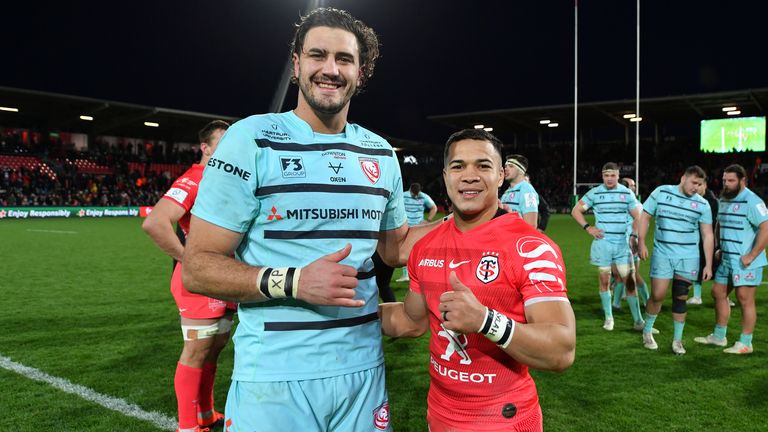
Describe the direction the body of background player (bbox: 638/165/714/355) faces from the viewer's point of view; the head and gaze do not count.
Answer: toward the camera

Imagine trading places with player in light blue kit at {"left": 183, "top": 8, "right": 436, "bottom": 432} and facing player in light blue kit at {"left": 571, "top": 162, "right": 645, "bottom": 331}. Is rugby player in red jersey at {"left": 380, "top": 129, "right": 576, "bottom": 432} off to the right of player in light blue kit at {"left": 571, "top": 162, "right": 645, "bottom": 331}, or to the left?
right

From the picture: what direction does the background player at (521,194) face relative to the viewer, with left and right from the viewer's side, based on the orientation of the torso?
facing the viewer and to the left of the viewer

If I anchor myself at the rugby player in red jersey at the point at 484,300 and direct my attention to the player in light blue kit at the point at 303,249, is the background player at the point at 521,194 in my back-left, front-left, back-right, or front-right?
back-right

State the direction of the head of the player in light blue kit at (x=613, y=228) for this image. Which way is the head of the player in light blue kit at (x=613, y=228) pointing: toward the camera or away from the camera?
toward the camera

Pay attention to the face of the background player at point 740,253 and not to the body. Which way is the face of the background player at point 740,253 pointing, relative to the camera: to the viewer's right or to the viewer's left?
to the viewer's left

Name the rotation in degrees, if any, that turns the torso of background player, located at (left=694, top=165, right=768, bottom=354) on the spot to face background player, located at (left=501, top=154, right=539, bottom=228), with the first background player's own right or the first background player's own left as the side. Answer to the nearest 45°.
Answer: approximately 45° to the first background player's own right

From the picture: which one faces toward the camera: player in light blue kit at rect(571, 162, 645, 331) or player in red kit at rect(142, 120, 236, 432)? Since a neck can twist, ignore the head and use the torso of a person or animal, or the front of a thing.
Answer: the player in light blue kit

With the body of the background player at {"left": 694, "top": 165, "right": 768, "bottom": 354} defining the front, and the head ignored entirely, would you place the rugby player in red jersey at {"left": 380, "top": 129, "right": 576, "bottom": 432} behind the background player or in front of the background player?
in front

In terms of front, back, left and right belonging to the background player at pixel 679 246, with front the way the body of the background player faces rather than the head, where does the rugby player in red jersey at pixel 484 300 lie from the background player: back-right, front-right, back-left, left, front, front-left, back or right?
front

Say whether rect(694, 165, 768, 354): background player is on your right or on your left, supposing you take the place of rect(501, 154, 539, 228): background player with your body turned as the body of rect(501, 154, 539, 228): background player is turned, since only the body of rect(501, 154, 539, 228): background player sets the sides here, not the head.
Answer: on your left

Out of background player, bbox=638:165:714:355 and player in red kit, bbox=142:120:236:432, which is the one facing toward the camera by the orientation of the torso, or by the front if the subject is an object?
the background player

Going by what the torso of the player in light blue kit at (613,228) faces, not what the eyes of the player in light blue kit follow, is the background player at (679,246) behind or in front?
in front

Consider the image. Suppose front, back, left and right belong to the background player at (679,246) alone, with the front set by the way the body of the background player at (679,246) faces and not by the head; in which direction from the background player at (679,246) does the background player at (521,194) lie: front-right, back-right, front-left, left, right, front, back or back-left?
right

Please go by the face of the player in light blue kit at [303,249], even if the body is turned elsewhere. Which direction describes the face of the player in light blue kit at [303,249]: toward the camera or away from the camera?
toward the camera

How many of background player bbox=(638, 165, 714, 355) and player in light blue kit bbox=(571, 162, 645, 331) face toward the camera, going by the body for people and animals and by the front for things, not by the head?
2

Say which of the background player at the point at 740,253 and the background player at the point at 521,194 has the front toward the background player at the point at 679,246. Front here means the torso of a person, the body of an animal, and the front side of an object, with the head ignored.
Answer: the background player at the point at 740,253

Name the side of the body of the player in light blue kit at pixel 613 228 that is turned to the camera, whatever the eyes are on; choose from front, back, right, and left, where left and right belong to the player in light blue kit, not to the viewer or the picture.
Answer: front
